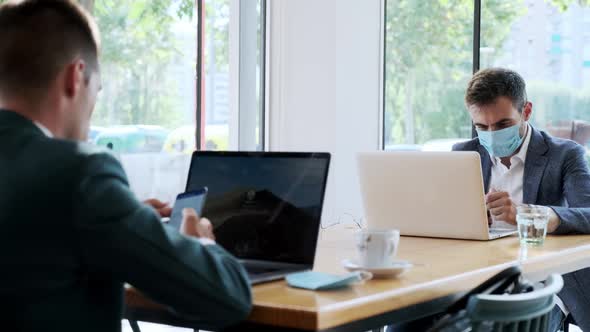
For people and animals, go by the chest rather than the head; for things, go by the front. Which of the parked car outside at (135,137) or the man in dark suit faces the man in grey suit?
the man in dark suit

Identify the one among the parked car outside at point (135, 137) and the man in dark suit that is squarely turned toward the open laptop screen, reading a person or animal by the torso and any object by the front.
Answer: the man in dark suit

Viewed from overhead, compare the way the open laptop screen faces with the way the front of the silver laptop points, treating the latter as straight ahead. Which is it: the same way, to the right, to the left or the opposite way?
the opposite way

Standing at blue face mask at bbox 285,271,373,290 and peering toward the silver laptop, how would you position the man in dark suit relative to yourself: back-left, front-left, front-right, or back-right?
back-left

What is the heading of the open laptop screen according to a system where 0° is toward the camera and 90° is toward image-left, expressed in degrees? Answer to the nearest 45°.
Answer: approximately 45°

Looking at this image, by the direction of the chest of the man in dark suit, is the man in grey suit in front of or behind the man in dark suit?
in front

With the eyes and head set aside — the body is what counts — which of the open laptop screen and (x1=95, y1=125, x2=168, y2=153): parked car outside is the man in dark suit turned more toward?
the open laptop screen

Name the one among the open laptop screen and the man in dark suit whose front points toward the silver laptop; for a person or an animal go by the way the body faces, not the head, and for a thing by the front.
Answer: the man in dark suit

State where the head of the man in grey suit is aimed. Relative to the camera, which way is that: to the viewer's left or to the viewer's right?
to the viewer's left

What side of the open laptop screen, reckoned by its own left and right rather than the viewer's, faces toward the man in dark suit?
front

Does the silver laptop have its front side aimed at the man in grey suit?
yes

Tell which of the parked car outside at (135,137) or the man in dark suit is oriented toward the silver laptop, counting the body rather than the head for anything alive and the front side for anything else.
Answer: the man in dark suit

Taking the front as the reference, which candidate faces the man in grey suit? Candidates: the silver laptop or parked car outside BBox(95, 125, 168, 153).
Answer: the silver laptop

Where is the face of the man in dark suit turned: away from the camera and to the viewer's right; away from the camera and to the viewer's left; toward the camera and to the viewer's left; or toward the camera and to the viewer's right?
away from the camera and to the viewer's right
